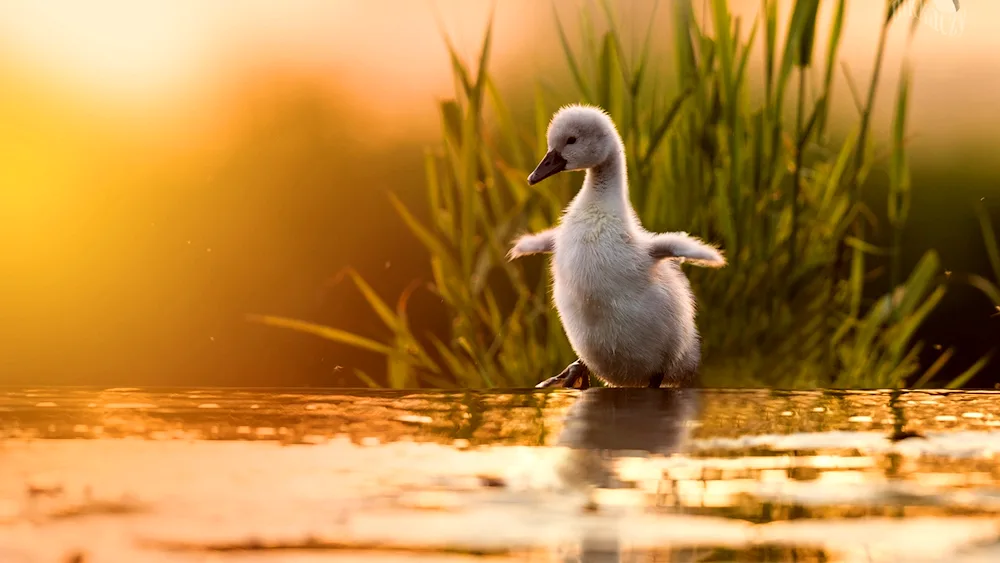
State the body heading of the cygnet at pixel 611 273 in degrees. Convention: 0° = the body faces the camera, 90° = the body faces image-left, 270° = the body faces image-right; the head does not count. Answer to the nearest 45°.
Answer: approximately 45°
